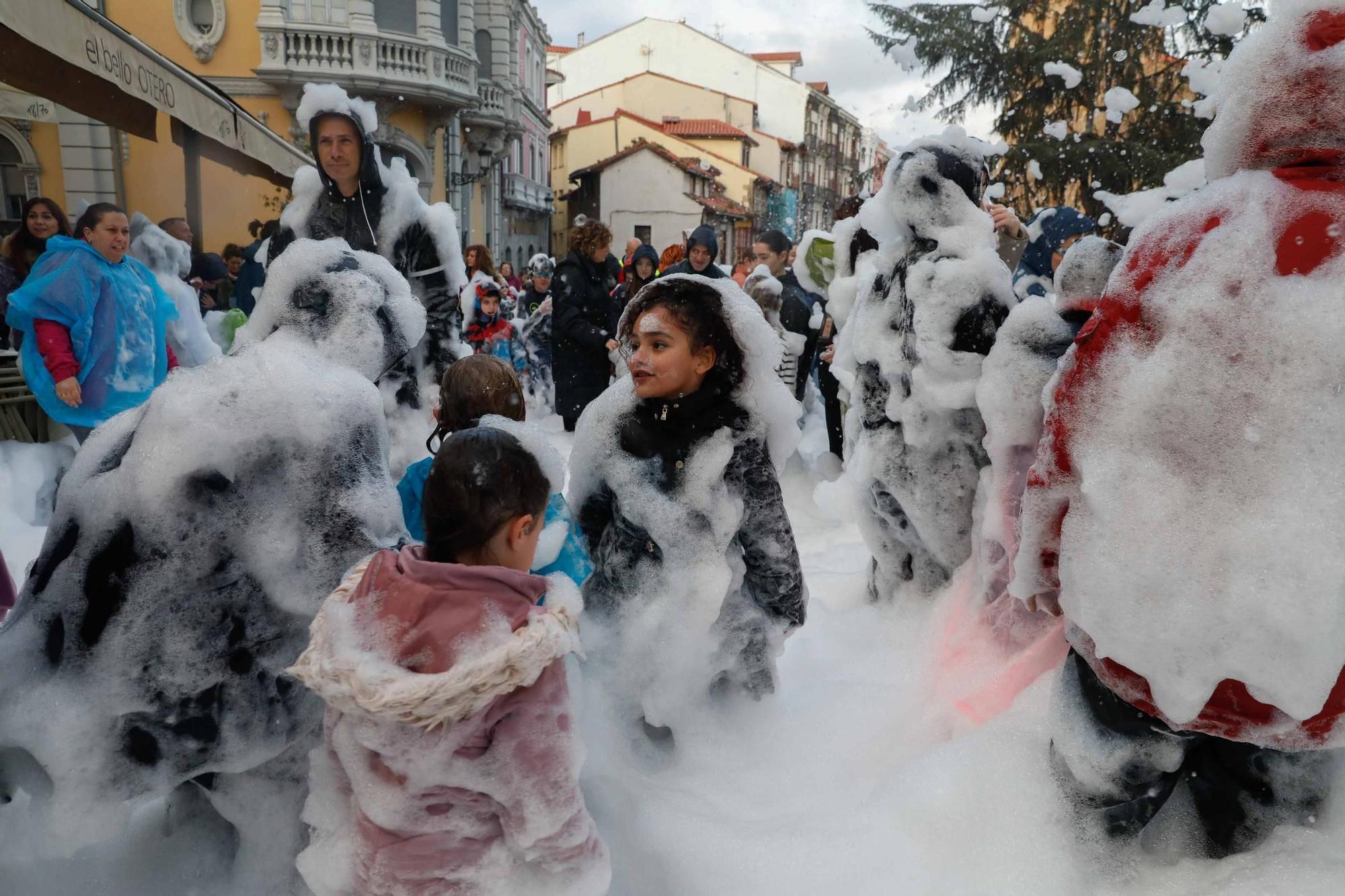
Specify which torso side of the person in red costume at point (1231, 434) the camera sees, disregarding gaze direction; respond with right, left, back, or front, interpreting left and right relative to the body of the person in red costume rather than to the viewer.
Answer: back

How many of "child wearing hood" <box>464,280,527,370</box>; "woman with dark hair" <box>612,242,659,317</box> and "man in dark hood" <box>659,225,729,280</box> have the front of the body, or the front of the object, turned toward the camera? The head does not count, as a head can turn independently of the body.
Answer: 3

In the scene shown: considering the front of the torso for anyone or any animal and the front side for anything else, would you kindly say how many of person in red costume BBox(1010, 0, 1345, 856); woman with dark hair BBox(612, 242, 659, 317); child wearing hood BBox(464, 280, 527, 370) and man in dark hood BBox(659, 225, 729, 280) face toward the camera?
3

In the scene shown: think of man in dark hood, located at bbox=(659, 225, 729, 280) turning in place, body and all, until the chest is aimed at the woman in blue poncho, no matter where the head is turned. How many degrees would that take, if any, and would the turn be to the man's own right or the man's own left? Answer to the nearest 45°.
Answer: approximately 45° to the man's own right

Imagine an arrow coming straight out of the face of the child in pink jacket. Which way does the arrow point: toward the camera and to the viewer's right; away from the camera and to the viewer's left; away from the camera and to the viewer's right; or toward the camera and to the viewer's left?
away from the camera and to the viewer's right

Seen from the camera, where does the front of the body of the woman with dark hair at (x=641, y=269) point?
toward the camera

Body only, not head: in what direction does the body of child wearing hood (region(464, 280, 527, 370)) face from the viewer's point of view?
toward the camera

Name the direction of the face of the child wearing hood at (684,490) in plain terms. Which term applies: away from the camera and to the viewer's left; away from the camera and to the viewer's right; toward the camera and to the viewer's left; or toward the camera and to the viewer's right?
toward the camera and to the viewer's left

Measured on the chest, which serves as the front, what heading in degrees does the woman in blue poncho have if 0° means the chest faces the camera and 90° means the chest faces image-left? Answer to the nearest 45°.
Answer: approximately 315°

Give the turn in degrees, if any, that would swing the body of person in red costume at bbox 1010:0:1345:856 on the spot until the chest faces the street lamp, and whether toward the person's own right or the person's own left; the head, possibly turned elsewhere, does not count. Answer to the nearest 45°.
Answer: approximately 45° to the person's own left
